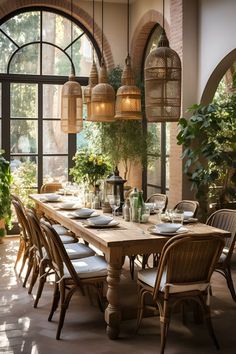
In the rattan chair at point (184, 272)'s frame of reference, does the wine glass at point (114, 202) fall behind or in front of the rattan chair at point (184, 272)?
in front

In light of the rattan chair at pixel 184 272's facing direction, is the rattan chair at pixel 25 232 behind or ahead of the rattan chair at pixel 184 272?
ahead

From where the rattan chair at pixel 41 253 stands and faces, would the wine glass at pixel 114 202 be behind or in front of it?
in front

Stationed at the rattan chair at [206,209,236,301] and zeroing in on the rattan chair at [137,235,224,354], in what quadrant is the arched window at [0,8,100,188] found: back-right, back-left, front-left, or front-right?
back-right

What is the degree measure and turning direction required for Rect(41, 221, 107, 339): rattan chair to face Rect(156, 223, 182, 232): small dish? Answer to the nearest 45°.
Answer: approximately 45° to its right

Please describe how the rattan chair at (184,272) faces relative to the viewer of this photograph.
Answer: facing away from the viewer and to the left of the viewer

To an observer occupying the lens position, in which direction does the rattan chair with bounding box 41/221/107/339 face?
facing away from the viewer and to the right of the viewer

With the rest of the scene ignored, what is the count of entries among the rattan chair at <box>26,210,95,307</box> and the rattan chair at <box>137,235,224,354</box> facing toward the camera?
0

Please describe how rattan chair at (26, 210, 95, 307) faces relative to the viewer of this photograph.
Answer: facing away from the viewer and to the right of the viewer

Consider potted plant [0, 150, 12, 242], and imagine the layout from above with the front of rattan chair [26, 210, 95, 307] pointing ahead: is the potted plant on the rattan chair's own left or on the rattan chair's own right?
on the rattan chair's own left
